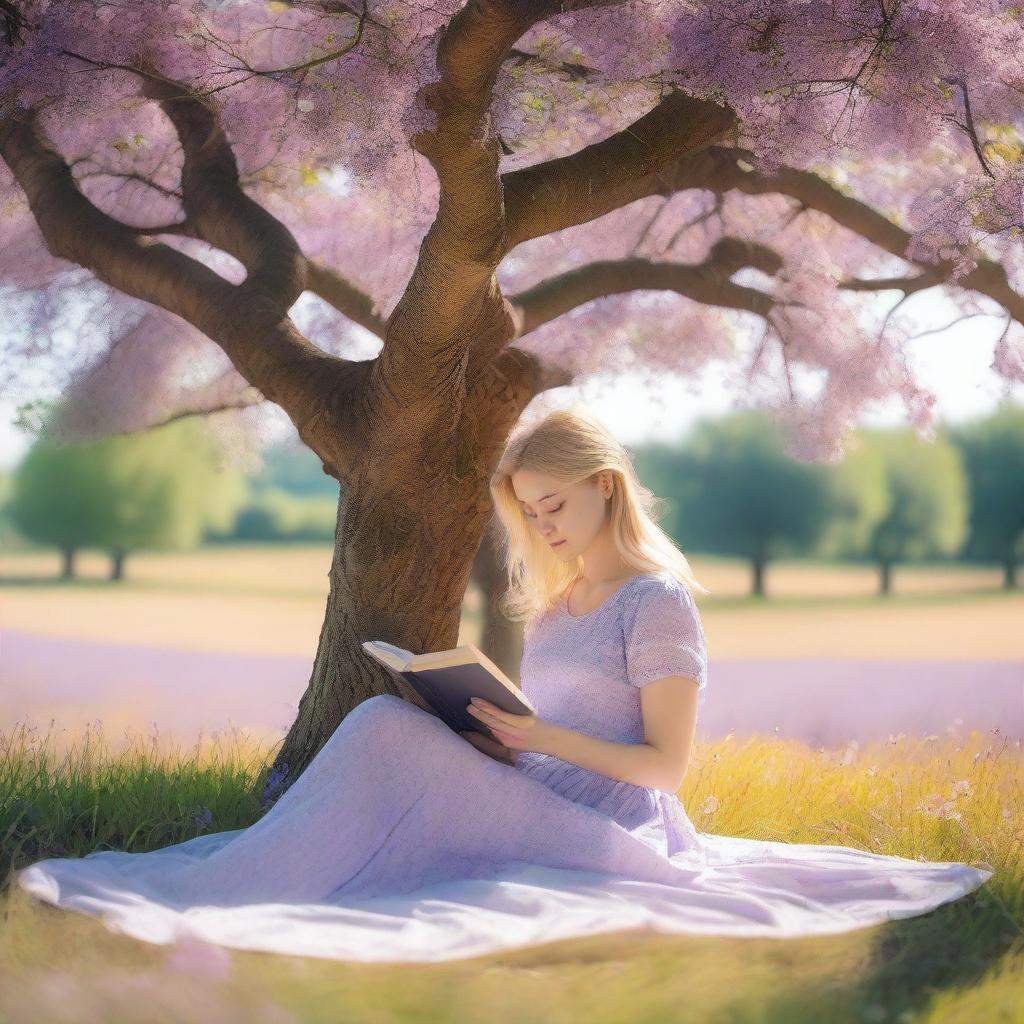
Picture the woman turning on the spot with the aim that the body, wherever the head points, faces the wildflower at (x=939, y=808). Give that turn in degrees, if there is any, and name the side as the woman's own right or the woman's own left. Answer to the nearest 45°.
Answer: approximately 180°

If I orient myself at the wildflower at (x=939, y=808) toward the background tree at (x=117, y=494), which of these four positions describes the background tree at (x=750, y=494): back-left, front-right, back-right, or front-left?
front-right

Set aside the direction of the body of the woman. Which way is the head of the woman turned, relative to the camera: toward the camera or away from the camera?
toward the camera

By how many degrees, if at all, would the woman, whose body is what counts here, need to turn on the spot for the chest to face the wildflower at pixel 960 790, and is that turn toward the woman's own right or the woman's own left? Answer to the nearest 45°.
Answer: approximately 180°

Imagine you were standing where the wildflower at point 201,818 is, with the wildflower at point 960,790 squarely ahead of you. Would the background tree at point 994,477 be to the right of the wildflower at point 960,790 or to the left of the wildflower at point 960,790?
left

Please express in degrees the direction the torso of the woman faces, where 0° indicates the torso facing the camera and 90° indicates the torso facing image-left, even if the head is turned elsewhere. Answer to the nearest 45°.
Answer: approximately 45°

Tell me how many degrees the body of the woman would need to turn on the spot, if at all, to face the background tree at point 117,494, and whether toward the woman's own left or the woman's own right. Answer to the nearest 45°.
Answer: approximately 135° to the woman's own right

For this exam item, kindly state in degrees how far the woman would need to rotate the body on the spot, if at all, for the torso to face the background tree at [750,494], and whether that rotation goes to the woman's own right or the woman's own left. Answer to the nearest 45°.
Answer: approximately 135° to the woman's own right

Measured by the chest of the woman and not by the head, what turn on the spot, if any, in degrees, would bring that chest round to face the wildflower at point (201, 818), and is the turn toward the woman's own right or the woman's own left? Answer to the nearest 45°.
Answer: approximately 90° to the woman's own right
